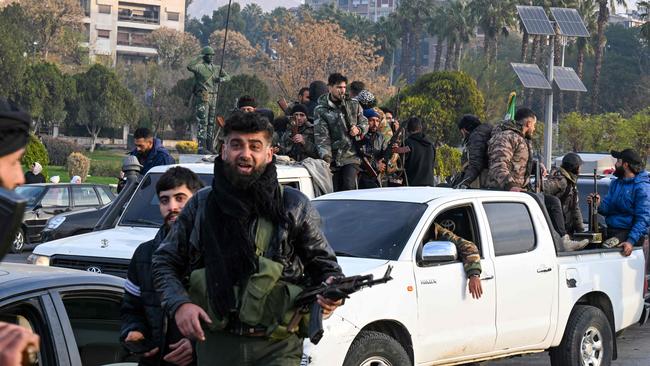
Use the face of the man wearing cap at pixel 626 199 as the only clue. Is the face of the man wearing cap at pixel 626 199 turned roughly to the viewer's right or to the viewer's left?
to the viewer's left

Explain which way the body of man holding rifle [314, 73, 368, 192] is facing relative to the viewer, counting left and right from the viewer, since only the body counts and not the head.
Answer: facing the viewer and to the right of the viewer

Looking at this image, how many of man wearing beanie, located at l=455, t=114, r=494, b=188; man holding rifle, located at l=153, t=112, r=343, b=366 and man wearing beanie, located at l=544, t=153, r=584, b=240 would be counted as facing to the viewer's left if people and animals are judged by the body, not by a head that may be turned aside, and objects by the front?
1

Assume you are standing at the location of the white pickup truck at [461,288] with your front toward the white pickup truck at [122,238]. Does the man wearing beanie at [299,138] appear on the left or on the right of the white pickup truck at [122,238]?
right

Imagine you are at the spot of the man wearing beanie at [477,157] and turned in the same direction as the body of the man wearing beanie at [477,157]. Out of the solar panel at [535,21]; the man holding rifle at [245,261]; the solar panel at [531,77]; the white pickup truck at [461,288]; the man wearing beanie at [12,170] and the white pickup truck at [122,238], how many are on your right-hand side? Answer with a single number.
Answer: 2

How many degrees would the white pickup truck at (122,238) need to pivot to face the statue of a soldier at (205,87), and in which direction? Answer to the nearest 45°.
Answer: approximately 135° to its right

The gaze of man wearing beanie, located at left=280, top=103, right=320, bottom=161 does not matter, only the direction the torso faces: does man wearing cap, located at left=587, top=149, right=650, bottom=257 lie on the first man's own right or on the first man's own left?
on the first man's own left

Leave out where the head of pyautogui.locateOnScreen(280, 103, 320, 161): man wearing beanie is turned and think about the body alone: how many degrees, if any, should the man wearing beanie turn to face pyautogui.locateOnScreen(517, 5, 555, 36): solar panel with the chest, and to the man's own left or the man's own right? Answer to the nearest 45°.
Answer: approximately 180°

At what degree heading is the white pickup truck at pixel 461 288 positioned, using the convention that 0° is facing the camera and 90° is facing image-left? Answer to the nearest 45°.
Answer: approximately 45°

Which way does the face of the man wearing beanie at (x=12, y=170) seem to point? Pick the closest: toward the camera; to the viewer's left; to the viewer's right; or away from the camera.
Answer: to the viewer's right
